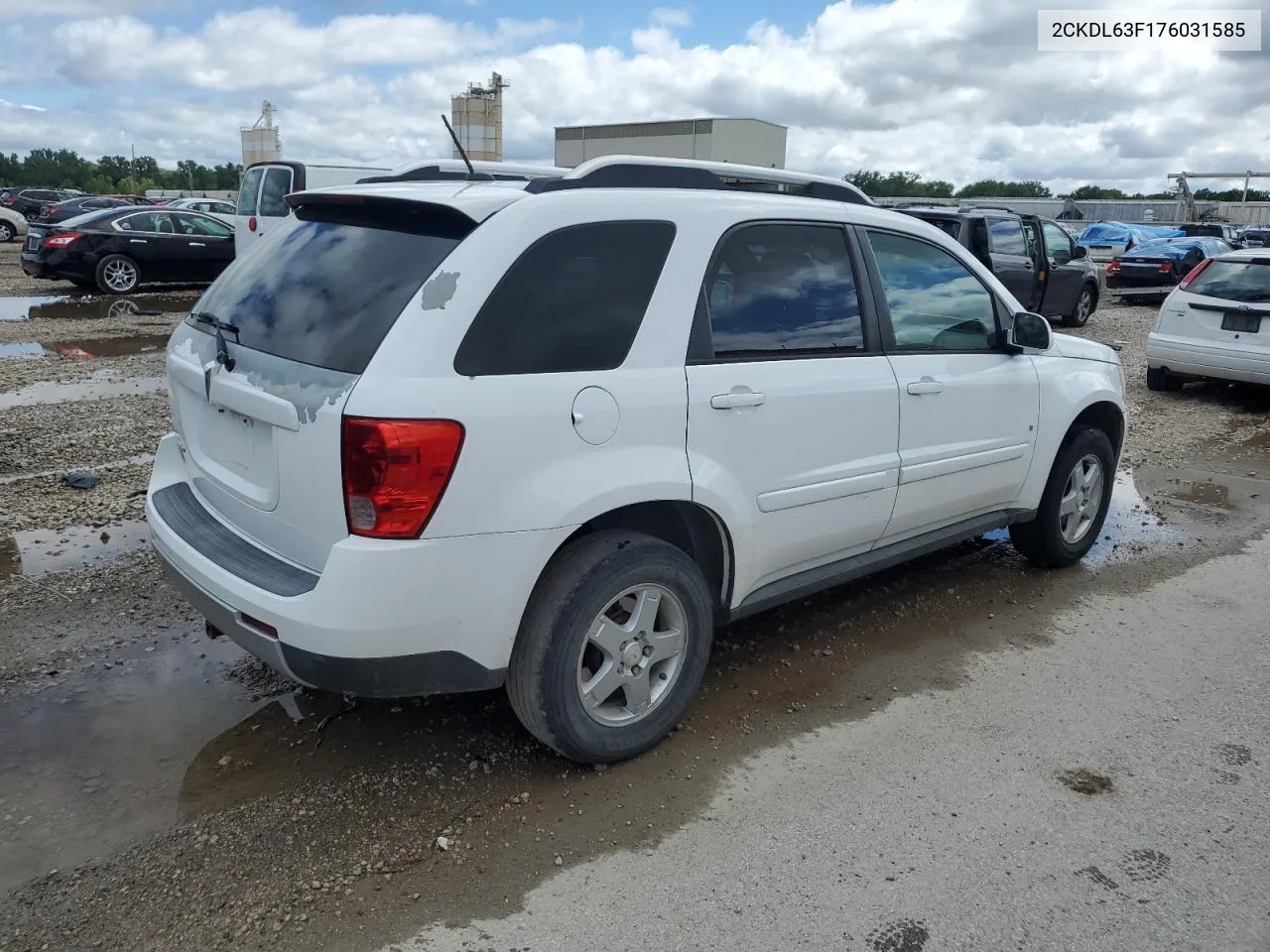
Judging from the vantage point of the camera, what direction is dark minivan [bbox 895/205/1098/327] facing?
facing away from the viewer and to the right of the viewer

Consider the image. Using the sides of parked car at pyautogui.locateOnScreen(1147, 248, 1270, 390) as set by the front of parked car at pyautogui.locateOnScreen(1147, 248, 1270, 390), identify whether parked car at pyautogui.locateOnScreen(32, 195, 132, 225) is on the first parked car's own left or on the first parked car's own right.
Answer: on the first parked car's own left

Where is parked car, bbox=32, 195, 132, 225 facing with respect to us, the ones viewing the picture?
facing away from the viewer and to the right of the viewer

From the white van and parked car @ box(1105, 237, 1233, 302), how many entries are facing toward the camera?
0

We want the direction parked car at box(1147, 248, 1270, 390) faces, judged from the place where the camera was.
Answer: facing away from the viewer

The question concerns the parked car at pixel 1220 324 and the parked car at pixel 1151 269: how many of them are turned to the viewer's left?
0

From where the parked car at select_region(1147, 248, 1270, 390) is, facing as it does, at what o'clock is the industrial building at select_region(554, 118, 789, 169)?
The industrial building is roughly at 11 o'clock from the parked car.

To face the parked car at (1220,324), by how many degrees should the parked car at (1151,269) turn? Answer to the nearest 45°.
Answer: approximately 135° to its right

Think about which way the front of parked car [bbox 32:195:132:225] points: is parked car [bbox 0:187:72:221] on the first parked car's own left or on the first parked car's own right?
on the first parked car's own left

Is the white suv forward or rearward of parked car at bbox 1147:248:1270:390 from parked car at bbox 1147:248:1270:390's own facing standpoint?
rearward

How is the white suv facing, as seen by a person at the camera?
facing away from the viewer and to the right of the viewer

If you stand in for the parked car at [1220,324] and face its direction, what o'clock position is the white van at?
The white van is roughly at 9 o'clock from the parked car.
